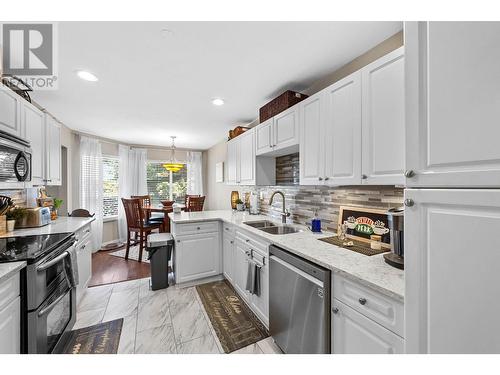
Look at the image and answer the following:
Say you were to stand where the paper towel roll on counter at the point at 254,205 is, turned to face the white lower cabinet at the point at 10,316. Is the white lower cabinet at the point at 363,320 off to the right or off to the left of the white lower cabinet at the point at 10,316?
left

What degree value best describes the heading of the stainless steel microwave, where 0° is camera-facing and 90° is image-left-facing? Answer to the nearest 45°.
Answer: approximately 315°

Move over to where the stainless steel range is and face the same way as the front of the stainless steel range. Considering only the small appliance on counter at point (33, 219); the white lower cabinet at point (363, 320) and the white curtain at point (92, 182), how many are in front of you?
1

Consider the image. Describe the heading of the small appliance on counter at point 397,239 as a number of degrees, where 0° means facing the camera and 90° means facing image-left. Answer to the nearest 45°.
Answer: approximately 45°

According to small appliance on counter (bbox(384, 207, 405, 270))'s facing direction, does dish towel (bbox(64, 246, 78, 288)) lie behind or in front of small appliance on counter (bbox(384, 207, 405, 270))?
in front

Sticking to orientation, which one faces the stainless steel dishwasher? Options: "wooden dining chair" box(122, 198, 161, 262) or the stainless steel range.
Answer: the stainless steel range

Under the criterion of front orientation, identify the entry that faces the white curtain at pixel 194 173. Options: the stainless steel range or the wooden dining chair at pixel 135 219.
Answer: the wooden dining chair

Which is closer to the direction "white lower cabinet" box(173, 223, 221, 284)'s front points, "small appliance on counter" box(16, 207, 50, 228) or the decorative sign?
the decorative sign

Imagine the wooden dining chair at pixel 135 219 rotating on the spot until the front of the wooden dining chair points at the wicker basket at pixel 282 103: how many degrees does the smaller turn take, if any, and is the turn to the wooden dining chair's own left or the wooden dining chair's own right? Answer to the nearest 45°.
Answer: approximately 90° to the wooden dining chair's own right

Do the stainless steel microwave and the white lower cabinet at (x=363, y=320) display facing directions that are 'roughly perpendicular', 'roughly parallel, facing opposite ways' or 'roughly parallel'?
roughly parallel, facing opposite ways

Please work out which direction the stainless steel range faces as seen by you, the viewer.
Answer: facing the viewer and to the right of the viewer

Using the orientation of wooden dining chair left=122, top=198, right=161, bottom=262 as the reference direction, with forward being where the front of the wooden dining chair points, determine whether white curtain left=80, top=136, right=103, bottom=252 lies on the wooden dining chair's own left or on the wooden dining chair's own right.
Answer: on the wooden dining chair's own left

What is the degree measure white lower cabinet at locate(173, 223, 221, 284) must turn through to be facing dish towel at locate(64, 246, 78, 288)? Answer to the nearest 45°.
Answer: approximately 45° to its right

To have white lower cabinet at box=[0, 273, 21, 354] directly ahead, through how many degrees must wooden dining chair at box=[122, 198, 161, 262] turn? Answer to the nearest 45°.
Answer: approximately 135° to its right

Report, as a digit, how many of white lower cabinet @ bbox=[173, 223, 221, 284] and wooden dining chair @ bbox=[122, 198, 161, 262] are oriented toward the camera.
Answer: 1

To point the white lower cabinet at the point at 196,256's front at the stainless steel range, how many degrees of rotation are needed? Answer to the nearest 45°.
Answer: approximately 45° to its right

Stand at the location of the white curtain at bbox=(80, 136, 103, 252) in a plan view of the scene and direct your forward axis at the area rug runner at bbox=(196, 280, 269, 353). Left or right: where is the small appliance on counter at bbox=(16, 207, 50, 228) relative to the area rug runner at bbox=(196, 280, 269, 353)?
right

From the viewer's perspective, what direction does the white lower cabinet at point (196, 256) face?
toward the camera

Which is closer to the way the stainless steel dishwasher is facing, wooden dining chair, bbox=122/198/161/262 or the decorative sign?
the wooden dining chair

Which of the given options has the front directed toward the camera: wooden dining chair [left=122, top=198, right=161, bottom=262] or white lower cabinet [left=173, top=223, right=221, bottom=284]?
the white lower cabinet
